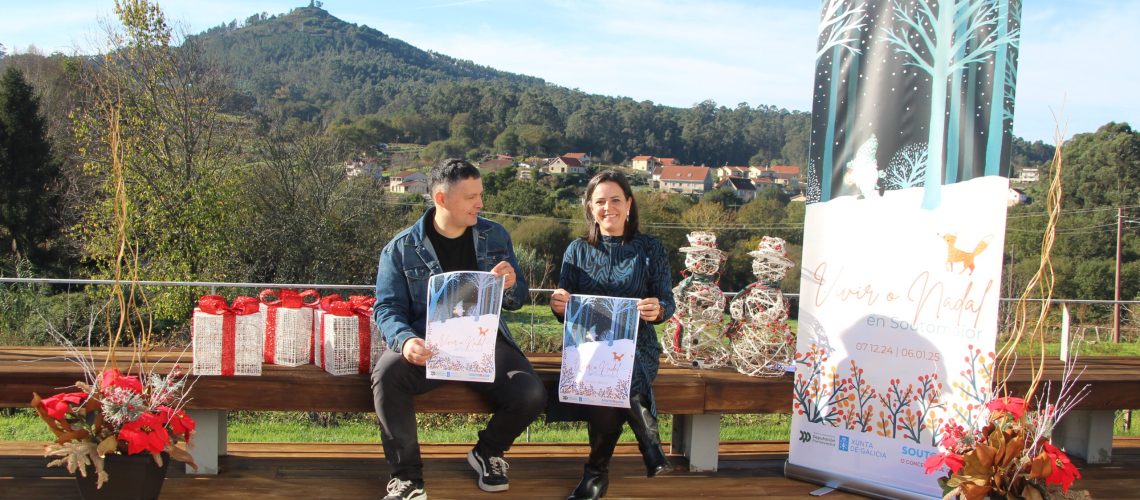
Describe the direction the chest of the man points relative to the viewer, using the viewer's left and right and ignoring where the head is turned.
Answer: facing the viewer

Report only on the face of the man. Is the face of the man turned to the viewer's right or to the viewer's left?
to the viewer's right

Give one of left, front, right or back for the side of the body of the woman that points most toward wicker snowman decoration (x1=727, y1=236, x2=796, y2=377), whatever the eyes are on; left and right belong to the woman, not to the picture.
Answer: left

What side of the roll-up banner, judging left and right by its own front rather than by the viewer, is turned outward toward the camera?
front

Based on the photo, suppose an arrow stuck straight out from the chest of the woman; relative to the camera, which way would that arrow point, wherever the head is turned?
toward the camera

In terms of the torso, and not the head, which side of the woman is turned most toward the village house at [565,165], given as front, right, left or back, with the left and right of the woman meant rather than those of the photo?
back

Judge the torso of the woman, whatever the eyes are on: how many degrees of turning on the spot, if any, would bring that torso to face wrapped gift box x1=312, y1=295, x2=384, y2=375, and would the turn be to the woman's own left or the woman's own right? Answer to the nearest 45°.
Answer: approximately 90° to the woman's own right

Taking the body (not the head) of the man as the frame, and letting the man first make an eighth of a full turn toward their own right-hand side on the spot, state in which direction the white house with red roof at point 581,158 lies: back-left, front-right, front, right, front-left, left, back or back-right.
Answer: back-right

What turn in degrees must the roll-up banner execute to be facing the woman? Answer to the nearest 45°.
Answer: approximately 90° to its right

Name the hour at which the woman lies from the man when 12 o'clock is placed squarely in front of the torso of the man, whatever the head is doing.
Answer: The woman is roughly at 9 o'clock from the man.

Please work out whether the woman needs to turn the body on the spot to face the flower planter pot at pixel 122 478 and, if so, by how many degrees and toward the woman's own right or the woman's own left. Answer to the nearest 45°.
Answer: approximately 45° to the woman's own right

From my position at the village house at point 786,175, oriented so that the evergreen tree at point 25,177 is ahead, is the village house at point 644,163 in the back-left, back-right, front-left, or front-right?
front-right

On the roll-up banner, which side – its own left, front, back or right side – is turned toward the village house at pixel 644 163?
back
